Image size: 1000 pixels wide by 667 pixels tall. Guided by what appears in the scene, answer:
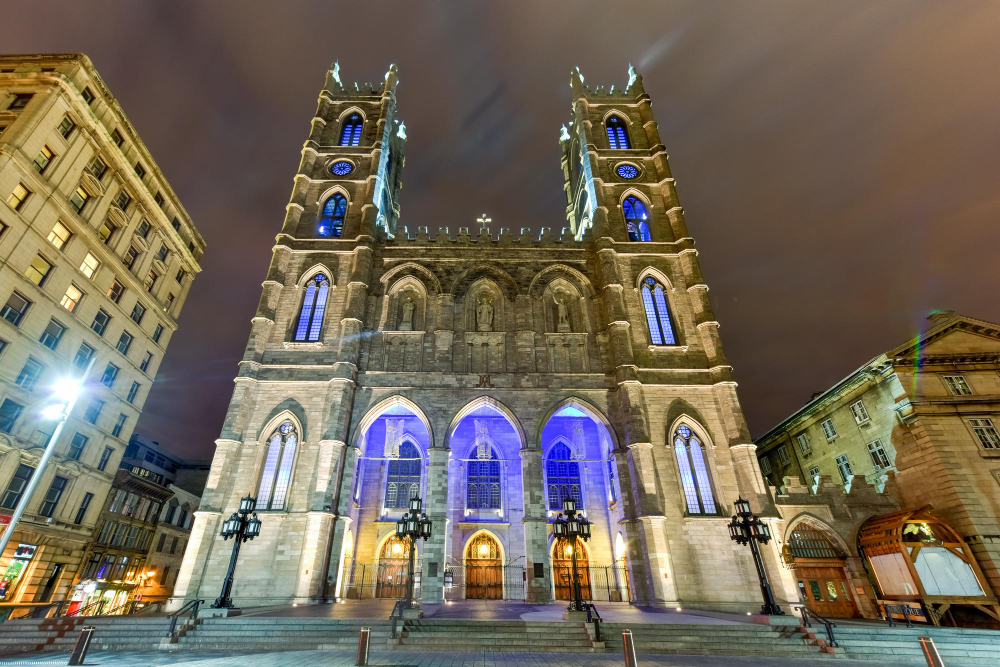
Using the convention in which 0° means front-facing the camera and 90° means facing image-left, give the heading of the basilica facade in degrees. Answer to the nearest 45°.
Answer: approximately 0°

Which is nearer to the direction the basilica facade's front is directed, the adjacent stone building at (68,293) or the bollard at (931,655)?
the bollard

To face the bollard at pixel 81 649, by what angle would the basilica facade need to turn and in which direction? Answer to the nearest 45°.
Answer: approximately 45° to its right

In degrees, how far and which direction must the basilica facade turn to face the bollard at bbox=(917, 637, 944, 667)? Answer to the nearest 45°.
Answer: approximately 45° to its left

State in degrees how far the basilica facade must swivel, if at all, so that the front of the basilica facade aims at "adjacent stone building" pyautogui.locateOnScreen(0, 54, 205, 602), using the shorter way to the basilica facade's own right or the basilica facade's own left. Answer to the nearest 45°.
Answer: approximately 90° to the basilica facade's own right

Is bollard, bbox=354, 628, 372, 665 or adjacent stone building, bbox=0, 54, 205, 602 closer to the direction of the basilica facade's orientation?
the bollard

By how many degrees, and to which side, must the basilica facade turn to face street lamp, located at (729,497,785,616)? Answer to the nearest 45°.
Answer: approximately 45° to its left

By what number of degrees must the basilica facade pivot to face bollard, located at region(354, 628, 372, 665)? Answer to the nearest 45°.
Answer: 0° — it already faces it

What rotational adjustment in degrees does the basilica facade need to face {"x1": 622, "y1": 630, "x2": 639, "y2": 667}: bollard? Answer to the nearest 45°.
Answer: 0° — it already faces it
